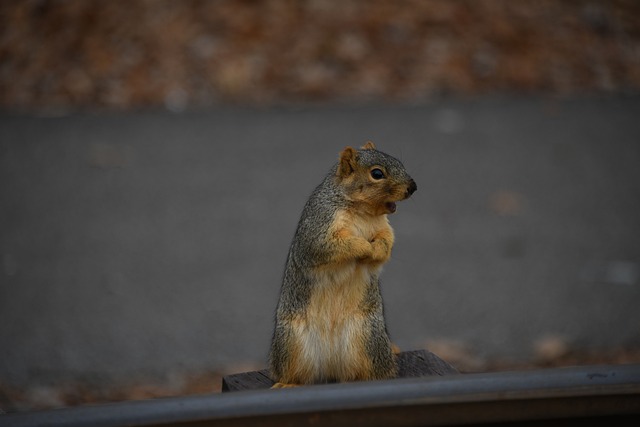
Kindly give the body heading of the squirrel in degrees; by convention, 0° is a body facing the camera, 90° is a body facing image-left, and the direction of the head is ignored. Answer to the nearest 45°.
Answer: approximately 315°
